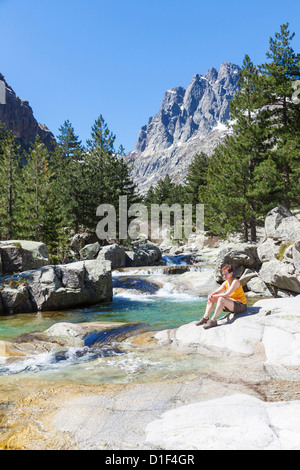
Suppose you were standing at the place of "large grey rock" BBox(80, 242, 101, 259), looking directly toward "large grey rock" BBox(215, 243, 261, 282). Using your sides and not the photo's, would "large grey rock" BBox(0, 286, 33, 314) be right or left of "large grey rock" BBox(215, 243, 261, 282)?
right

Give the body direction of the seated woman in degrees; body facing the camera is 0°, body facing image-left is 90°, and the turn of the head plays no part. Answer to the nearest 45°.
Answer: approximately 45°

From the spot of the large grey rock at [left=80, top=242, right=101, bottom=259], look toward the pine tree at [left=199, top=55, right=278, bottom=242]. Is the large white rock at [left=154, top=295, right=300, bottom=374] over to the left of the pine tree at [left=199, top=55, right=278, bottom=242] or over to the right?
right

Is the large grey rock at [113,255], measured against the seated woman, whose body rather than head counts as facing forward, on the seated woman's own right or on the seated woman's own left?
on the seated woman's own right

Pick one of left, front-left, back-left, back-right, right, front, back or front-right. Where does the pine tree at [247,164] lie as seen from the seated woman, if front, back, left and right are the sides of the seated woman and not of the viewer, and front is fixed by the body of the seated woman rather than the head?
back-right

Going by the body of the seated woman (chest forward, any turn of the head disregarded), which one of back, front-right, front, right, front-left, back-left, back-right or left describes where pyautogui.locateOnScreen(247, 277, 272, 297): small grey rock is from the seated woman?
back-right

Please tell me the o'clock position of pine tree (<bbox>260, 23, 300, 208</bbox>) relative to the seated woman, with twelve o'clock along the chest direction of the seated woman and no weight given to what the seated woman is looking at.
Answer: The pine tree is roughly at 5 o'clock from the seated woman.

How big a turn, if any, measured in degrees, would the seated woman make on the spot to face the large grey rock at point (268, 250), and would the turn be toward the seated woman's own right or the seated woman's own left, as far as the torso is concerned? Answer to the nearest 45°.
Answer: approximately 135° to the seated woman's own right

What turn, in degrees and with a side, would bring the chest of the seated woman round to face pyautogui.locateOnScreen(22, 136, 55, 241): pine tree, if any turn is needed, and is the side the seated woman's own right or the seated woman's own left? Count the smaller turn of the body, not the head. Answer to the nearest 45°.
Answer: approximately 90° to the seated woman's own right

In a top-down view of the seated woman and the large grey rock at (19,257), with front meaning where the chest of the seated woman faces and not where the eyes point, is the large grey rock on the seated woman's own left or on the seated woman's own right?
on the seated woman's own right

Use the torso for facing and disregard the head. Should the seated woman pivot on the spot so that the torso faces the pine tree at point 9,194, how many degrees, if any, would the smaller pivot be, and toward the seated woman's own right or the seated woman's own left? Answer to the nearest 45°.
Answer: approximately 90° to the seated woman's own right

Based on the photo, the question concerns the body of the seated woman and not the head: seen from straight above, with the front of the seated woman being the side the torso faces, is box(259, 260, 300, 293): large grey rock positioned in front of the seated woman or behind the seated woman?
behind
